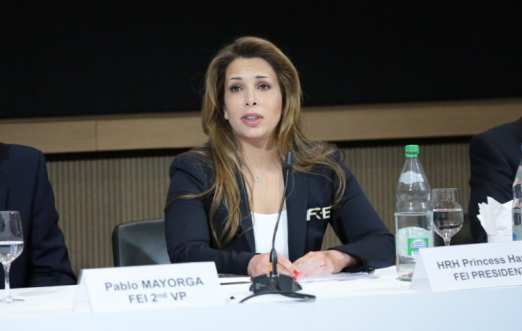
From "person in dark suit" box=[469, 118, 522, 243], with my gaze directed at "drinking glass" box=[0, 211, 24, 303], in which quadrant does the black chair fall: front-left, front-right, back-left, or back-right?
front-right

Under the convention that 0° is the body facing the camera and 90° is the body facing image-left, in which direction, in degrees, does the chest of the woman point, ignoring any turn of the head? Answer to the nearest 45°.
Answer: approximately 0°

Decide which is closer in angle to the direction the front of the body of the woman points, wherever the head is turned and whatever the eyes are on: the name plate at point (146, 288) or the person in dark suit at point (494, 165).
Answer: the name plate

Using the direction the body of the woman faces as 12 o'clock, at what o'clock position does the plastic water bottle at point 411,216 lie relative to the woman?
The plastic water bottle is roughly at 11 o'clock from the woman.

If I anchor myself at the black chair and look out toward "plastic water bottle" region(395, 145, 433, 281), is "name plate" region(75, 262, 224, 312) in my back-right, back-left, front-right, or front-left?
front-right

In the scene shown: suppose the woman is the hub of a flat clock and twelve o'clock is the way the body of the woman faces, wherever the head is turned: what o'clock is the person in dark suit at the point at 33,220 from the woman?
The person in dark suit is roughly at 2 o'clock from the woman.

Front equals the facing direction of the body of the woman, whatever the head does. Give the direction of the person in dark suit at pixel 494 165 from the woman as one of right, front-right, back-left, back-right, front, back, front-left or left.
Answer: left

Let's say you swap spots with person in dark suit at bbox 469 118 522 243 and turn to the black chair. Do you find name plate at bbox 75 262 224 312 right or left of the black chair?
left

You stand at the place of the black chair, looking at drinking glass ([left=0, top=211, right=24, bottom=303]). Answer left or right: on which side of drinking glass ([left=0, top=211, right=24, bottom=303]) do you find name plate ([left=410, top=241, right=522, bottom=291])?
left

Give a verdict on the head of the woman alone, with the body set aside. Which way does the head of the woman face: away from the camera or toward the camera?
toward the camera

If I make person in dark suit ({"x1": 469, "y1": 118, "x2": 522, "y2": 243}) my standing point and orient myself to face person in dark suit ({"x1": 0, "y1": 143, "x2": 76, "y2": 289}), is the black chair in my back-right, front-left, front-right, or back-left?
front-right

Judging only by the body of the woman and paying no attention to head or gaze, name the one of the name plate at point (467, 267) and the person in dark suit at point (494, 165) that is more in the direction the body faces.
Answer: the name plate

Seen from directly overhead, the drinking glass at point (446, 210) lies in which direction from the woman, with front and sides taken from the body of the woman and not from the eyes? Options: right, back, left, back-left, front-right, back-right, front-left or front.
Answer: front-left

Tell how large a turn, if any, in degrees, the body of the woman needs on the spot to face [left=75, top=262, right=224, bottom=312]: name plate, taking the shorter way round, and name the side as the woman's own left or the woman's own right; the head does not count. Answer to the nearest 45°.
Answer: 0° — they already face it

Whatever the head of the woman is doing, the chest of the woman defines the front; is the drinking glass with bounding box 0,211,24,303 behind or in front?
in front
